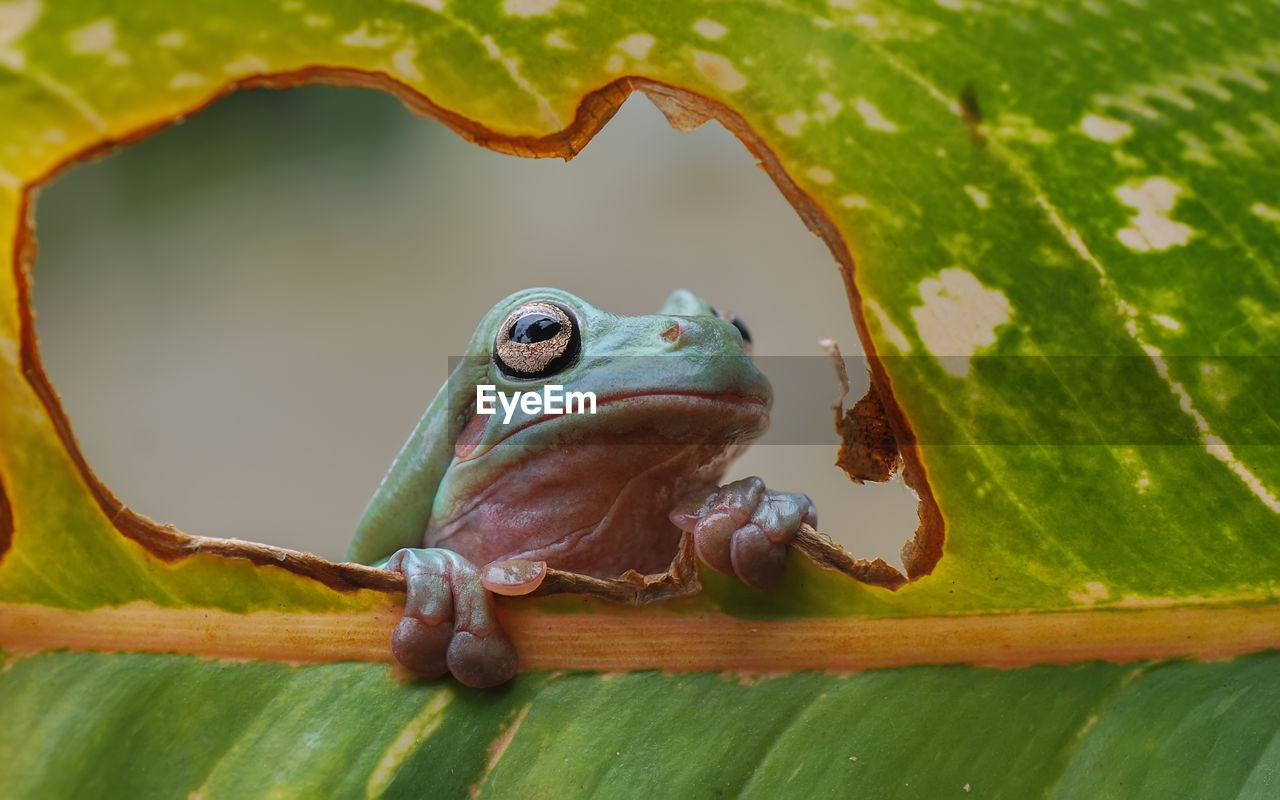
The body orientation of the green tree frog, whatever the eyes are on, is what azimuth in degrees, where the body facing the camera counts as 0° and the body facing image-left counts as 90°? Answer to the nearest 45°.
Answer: approximately 315°
